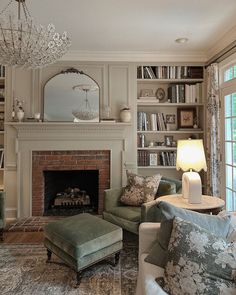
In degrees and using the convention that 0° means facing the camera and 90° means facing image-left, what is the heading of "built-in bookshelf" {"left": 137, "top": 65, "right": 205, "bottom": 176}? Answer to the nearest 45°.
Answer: approximately 0°

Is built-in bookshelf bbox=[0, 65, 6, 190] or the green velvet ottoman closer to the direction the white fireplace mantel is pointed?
the green velvet ottoman

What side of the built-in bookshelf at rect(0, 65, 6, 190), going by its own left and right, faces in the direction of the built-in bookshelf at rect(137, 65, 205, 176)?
left

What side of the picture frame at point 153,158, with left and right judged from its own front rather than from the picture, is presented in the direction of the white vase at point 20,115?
right

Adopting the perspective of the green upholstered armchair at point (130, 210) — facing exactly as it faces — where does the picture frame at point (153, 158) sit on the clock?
The picture frame is roughly at 5 o'clock from the green upholstered armchair.

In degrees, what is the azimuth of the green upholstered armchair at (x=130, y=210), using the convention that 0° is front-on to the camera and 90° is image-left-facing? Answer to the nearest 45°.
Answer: approximately 45°

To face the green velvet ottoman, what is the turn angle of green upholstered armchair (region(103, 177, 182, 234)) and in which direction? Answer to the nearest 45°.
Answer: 0° — it already faces it
